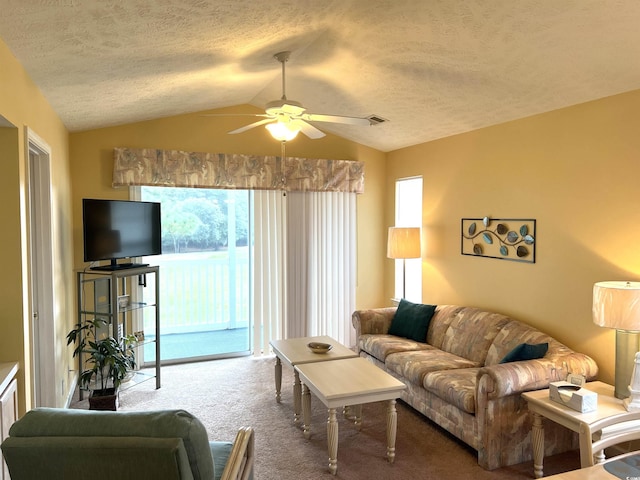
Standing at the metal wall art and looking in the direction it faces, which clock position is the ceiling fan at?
The ceiling fan is roughly at 12 o'clock from the metal wall art.

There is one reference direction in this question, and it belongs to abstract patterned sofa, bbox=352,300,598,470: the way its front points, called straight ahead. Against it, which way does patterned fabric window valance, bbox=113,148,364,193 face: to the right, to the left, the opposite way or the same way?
to the left

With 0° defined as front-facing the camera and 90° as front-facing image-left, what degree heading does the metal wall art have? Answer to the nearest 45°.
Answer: approximately 45°

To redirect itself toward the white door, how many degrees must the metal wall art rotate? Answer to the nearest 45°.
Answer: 0° — it already faces it

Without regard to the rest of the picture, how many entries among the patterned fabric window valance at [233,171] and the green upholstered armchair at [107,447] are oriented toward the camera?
1

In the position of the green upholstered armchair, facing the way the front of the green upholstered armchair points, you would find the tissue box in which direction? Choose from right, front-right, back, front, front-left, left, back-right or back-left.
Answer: front-right

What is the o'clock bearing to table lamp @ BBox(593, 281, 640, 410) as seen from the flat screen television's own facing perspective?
The table lamp is roughly at 12 o'clock from the flat screen television.
